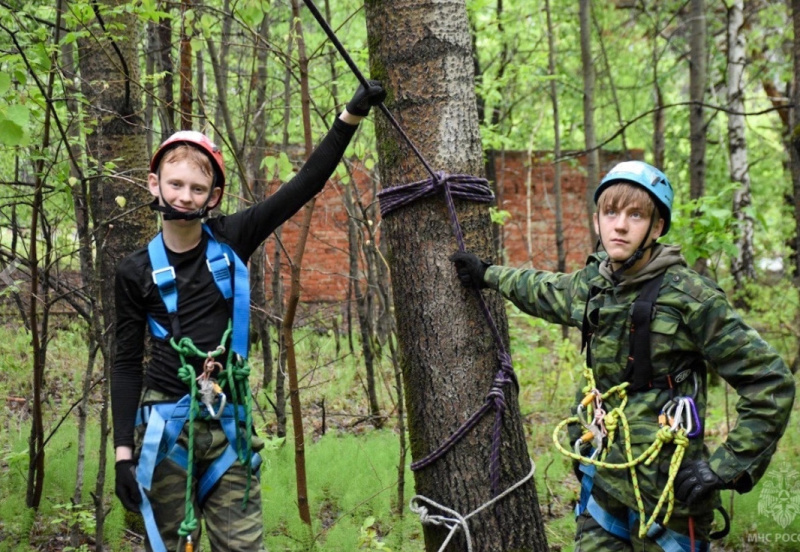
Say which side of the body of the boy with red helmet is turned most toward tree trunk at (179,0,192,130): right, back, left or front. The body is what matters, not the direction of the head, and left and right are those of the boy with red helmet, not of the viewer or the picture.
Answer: back

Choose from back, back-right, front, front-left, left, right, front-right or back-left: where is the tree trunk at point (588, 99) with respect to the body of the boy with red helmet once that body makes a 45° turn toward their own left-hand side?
left

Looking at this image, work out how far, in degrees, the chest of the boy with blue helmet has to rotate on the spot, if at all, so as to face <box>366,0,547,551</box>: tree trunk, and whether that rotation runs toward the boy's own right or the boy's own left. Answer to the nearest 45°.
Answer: approximately 45° to the boy's own right

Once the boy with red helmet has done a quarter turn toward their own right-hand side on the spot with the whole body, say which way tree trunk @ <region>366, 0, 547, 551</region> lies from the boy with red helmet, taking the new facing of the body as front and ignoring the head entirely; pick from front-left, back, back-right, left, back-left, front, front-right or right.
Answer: back

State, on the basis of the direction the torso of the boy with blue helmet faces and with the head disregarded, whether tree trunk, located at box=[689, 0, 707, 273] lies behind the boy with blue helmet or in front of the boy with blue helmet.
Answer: behind

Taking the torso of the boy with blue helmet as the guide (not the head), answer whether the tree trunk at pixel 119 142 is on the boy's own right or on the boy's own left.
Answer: on the boy's own right

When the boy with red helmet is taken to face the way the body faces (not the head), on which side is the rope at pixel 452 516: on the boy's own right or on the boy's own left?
on the boy's own left

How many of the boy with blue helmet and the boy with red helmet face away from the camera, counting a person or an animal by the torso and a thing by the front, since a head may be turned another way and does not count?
0

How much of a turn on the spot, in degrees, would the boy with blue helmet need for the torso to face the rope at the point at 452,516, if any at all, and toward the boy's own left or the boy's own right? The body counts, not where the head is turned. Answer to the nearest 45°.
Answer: approximately 45° to the boy's own right

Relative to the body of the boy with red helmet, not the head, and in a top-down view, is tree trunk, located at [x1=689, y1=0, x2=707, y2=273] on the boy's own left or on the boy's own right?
on the boy's own left

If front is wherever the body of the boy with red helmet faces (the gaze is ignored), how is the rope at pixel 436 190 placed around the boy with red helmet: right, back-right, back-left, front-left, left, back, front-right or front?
left
